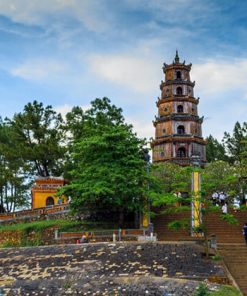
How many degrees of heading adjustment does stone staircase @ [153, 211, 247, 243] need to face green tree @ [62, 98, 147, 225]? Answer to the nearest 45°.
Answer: approximately 90° to its right

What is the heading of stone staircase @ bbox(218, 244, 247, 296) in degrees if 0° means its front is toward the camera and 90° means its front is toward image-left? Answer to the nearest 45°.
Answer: approximately 0°

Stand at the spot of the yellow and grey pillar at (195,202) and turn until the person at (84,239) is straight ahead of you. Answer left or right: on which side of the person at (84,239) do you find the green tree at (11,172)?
right

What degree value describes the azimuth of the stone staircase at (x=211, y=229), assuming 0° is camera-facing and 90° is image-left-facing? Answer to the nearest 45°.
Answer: approximately 0°

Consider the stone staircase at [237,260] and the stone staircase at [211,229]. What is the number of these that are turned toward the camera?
2

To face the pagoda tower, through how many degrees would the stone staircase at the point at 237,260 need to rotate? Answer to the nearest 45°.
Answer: approximately 180°

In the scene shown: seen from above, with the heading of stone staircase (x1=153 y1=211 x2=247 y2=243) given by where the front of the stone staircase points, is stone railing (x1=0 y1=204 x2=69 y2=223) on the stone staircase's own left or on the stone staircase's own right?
on the stone staircase's own right

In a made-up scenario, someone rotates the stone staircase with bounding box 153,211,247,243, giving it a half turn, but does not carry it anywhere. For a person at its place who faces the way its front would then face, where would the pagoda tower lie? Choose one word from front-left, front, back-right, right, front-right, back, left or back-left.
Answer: front

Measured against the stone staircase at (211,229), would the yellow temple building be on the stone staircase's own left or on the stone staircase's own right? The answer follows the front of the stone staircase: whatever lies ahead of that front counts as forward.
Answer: on the stone staircase's own right

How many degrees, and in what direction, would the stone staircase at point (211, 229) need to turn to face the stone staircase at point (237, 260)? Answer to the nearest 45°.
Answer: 0° — it already faces it
